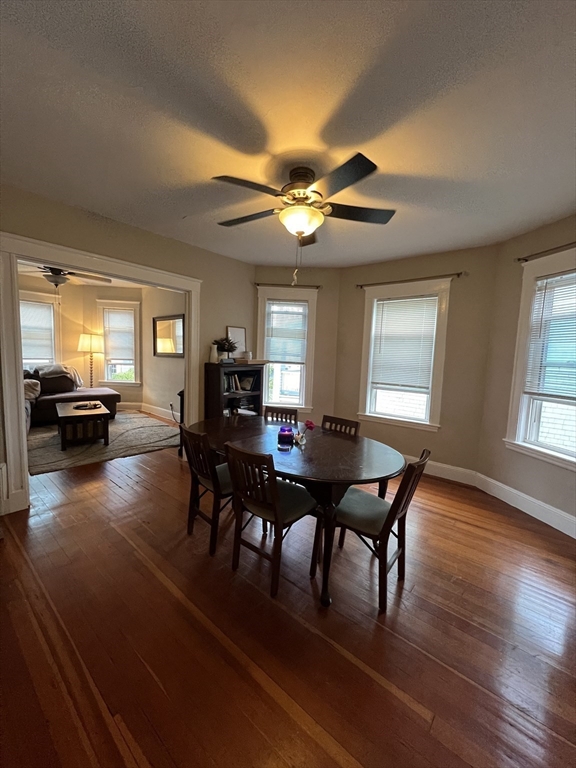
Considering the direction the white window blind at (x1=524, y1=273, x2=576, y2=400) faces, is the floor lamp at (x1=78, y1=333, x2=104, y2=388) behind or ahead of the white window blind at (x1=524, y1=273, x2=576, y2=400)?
ahead

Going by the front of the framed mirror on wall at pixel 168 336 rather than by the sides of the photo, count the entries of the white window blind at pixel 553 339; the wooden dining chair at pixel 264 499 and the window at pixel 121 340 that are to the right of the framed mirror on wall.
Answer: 1

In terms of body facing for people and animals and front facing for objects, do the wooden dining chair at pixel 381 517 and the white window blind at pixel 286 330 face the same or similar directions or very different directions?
very different directions

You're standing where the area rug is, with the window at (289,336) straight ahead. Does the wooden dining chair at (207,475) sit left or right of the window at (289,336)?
right

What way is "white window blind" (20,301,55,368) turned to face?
toward the camera

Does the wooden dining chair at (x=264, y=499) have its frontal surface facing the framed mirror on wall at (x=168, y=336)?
no

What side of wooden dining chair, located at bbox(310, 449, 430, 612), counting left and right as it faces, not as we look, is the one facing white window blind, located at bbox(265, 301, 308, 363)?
front

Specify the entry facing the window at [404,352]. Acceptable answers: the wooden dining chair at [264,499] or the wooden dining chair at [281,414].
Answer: the wooden dining chair at [264,499]

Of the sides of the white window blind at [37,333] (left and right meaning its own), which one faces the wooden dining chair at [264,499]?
front

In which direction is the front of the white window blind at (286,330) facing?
toward the camera

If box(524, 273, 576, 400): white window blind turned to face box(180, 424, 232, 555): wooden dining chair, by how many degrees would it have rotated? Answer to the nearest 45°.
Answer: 0° — it already faces it

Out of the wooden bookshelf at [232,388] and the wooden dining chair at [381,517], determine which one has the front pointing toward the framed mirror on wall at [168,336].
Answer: the wooden dining chair

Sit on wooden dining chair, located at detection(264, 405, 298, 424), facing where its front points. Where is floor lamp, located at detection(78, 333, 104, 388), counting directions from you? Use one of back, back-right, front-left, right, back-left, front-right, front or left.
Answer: back-right

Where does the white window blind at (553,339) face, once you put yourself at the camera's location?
facing the viewer and to the left of the viewer

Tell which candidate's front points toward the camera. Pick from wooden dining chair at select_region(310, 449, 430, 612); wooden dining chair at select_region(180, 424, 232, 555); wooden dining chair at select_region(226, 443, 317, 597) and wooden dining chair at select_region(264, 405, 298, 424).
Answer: wooden dining chair at select_region(264, 405, 298, 424)

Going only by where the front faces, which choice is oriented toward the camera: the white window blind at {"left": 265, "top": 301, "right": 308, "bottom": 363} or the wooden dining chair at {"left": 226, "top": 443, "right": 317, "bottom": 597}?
the white window blind

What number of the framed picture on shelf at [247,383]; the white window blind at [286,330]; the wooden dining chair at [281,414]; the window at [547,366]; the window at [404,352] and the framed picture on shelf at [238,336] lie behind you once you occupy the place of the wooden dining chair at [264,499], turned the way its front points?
0

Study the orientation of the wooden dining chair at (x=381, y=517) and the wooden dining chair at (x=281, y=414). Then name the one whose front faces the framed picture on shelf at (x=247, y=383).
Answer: the wooden dining chair at (x=381, y=517)

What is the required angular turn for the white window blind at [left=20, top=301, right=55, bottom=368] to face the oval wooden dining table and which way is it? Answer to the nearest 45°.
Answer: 0° — it already faces it

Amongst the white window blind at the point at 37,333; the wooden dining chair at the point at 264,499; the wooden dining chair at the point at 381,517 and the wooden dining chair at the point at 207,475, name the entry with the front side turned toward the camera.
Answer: the white window blind

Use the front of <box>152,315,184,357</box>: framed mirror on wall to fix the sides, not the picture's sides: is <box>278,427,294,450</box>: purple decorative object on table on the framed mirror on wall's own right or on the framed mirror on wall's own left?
on the framed mirror on wall's own left
